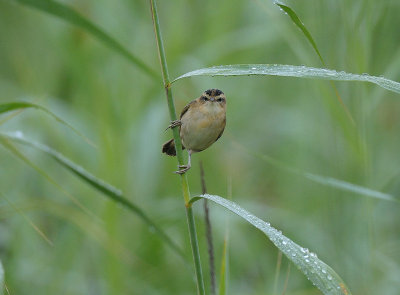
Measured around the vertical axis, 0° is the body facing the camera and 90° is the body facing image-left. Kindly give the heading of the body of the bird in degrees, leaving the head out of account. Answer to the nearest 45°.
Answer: approximately 0°
